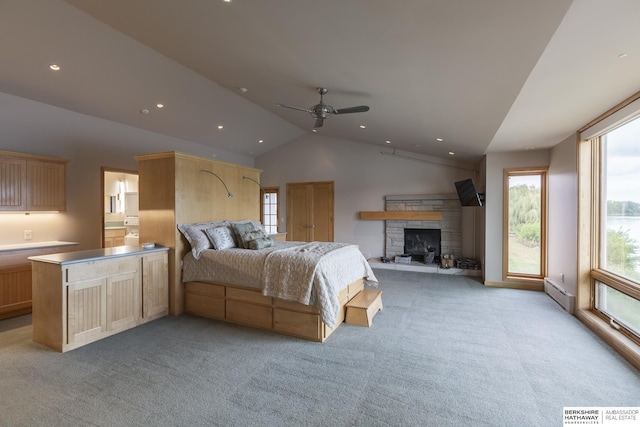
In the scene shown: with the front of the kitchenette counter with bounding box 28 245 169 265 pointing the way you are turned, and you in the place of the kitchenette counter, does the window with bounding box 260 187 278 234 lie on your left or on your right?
on your left

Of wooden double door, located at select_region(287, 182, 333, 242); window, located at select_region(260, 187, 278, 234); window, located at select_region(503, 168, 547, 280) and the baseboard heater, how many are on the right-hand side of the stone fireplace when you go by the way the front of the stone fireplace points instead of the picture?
2

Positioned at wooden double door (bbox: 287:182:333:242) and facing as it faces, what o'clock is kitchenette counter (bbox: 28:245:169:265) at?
The kitchenette counter is roughly at 1 o'clock from the wooden double door.

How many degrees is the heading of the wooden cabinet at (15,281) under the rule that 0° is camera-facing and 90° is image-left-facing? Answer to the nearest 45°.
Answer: approximately 315°

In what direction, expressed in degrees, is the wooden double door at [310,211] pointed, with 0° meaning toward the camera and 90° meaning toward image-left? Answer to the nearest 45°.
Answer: approximately 0°

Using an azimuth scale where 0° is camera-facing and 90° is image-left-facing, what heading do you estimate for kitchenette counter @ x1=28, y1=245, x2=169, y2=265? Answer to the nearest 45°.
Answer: approximately 315°

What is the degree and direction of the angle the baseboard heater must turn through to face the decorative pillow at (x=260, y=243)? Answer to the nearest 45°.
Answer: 0° — it already faces it

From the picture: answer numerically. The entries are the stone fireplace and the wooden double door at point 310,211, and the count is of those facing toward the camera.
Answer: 2

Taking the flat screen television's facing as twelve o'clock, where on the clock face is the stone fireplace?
The stone fireplace is roughly at 3 o'clock from the flat screen television.
